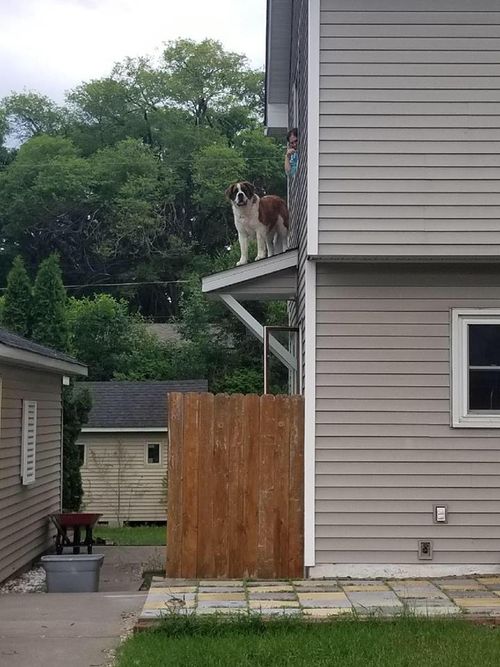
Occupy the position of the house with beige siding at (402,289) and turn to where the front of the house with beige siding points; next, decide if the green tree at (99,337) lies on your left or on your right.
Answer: on your right

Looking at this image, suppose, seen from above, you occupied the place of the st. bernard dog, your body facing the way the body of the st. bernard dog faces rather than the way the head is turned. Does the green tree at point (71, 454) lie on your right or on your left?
on your right

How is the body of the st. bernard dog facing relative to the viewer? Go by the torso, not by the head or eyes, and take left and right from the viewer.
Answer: facing the viewer and to the left of the viewer

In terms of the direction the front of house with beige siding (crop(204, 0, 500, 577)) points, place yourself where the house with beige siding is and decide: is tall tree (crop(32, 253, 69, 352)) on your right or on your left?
on your right
